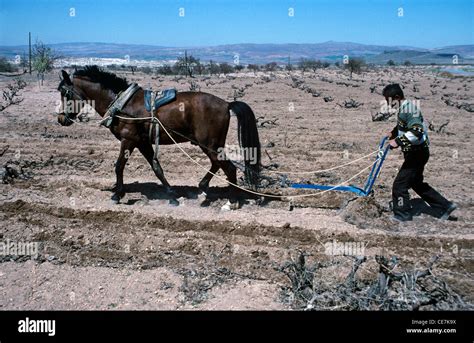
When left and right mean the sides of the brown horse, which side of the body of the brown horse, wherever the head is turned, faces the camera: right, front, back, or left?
left

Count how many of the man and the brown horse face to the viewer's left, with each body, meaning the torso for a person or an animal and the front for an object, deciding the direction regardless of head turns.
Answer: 2

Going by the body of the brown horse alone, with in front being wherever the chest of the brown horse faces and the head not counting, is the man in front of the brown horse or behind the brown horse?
behind

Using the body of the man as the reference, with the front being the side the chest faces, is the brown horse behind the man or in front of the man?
in front

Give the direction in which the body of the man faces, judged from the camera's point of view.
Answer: to the viewer's left
